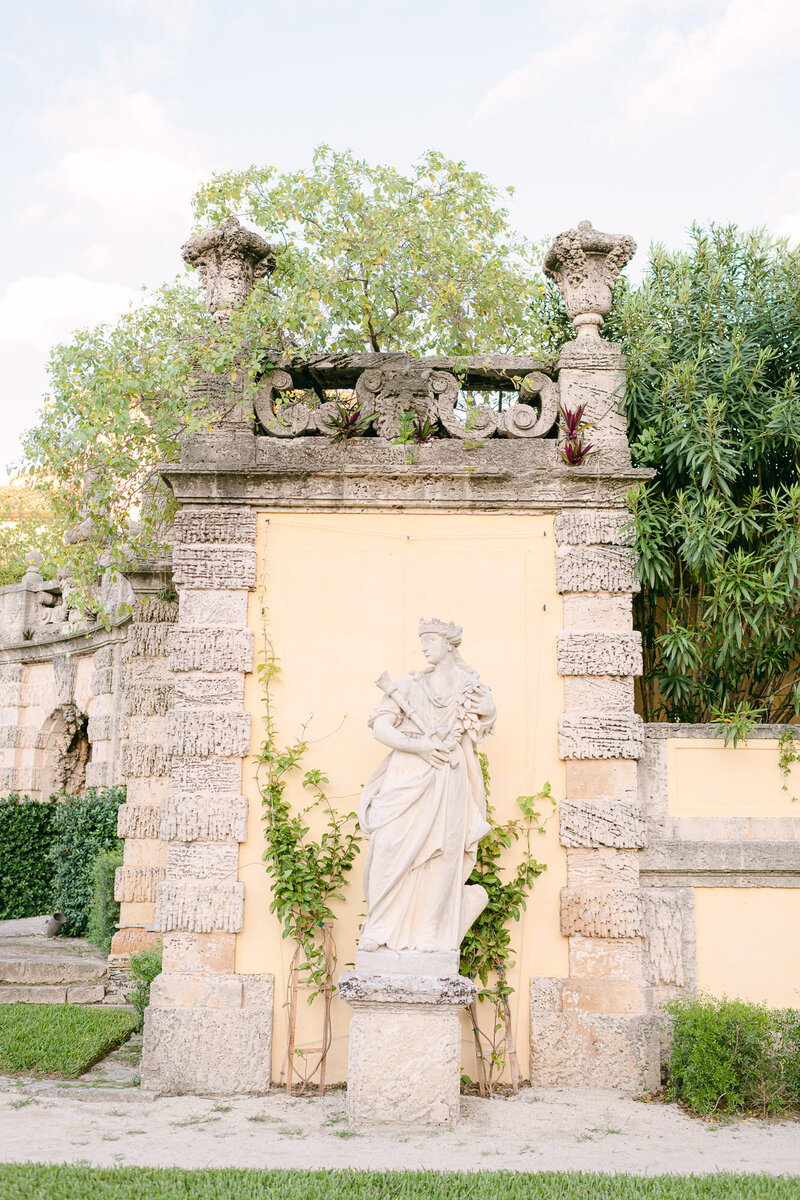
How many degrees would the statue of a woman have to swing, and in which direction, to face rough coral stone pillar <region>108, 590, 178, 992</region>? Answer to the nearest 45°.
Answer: approximately 135° to its right

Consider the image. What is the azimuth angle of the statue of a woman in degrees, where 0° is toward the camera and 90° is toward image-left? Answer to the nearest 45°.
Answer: approximately 0°

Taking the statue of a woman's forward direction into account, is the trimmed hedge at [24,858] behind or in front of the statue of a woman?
behind

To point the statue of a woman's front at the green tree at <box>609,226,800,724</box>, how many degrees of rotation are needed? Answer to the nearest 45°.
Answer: approximately 135° to its left
